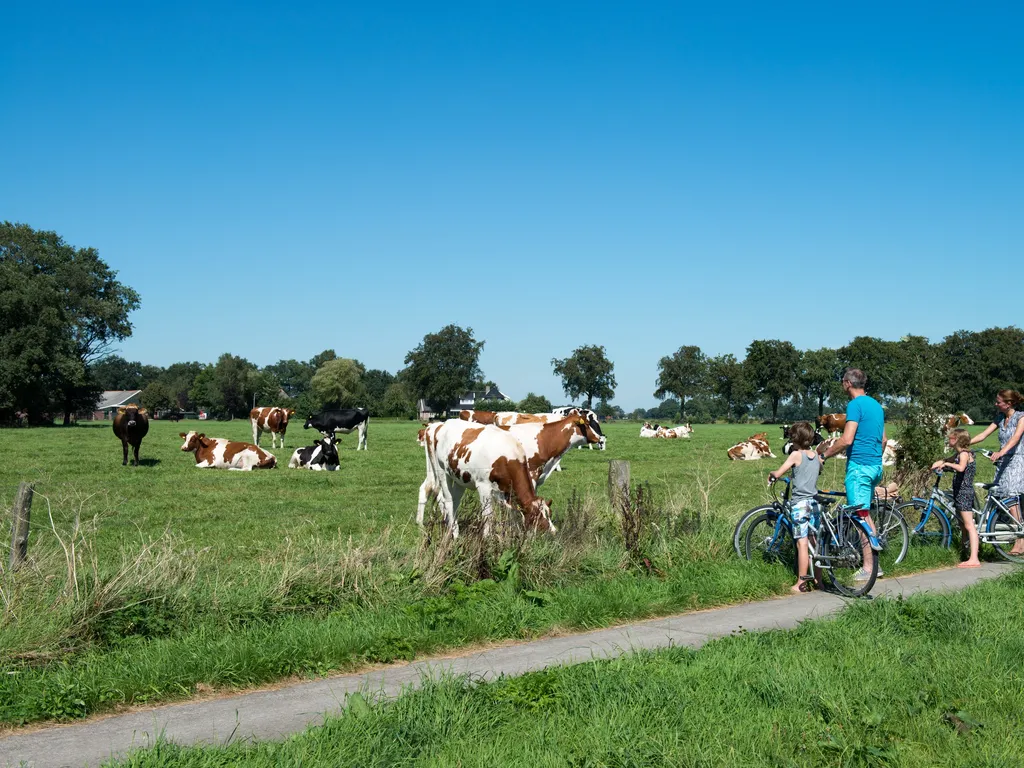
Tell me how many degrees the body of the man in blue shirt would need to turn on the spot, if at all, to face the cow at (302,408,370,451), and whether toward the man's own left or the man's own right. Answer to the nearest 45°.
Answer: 0° — they already face it

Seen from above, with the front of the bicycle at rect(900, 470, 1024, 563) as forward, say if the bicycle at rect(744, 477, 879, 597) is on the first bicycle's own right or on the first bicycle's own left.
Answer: on the first bicycle's own left

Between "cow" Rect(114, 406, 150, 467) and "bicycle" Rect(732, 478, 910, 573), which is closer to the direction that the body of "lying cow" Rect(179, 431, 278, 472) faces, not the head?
the cow

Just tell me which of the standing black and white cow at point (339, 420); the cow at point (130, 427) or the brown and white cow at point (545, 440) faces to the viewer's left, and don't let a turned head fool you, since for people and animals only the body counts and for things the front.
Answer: the standing black and white cow

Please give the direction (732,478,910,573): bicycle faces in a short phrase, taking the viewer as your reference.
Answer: facing to the left of the viewer

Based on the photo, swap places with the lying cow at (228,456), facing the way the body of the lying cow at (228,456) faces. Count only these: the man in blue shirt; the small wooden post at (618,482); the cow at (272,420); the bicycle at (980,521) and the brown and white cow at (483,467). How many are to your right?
1

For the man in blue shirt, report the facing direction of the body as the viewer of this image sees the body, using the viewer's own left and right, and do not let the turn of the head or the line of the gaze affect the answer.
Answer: facing away from the viewer and to the left of the viewer

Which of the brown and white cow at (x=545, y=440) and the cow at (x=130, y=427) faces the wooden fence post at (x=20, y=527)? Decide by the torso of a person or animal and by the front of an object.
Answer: the cow

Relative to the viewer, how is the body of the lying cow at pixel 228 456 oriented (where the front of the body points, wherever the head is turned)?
to the viewer's left

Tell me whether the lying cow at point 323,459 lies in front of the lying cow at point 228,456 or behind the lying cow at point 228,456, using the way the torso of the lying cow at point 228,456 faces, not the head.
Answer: behind

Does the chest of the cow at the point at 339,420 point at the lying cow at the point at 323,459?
no

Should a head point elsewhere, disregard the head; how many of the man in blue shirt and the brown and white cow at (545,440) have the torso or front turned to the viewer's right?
1

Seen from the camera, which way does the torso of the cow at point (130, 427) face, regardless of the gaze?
toward the camera

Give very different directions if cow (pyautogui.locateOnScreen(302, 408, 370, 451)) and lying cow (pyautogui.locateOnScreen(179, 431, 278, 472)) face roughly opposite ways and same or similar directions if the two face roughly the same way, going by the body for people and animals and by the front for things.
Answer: same or similar directions

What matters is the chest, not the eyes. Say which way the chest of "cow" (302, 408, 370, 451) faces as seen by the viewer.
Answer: to the viewer's left

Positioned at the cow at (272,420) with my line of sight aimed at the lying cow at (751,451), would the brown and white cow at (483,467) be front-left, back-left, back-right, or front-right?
front-right
